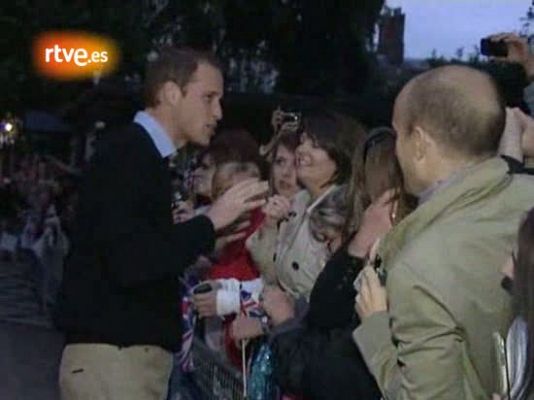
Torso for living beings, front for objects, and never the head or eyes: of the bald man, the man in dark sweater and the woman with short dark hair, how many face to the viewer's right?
1

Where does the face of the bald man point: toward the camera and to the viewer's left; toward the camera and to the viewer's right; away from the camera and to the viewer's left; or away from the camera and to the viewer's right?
away from the camera and to the viewer's left

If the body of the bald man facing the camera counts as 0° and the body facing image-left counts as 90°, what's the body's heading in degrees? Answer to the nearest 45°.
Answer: approximately 135°

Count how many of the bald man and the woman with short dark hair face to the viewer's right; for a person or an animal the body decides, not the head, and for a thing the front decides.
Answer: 0

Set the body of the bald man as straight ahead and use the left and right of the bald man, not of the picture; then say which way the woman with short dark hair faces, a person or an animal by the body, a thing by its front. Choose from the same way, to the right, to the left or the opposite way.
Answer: to the left

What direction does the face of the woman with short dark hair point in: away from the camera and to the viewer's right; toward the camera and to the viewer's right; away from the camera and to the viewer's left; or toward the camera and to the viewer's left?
toward the camera and to the viewer's left

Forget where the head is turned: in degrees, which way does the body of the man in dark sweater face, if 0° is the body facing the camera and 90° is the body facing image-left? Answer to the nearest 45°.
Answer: approximately 270°

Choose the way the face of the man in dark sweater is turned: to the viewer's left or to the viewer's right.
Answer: to the viewer's right

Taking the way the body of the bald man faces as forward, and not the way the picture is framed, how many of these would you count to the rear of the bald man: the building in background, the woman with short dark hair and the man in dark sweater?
0

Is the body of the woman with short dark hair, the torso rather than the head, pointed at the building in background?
no

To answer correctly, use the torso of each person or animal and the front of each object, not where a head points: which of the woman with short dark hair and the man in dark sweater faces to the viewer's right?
the man in dark sweater
